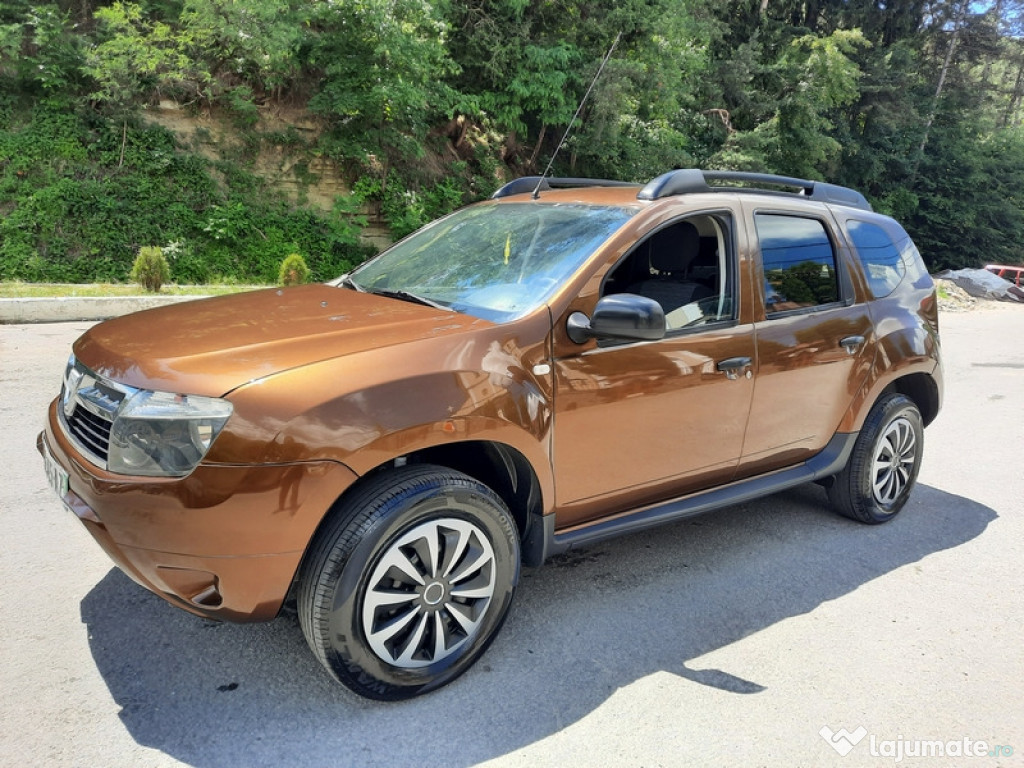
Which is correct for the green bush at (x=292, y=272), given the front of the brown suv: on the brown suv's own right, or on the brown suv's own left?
on the brown suv's own right

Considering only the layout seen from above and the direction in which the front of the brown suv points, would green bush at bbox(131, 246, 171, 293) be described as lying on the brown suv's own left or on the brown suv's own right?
on the brown suv's own right

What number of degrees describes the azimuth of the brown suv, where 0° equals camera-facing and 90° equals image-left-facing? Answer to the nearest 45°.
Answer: approximately 45°

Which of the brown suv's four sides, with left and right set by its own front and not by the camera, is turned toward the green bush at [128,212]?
right
